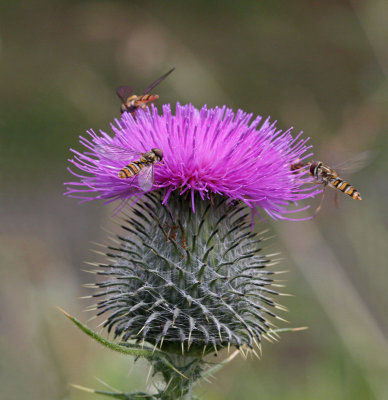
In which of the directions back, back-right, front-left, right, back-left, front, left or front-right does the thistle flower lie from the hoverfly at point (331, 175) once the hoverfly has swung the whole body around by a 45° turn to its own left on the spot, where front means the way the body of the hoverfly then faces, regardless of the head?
front

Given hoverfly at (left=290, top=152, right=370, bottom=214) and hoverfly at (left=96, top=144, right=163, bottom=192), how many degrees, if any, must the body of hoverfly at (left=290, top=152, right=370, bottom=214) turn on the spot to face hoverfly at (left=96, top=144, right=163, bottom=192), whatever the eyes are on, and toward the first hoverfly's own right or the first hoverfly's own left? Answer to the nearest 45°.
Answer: approximately 45° to the first hoverfly's own left

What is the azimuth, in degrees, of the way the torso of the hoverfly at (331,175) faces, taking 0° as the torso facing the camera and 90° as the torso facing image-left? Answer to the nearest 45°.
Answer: approximately 90°
